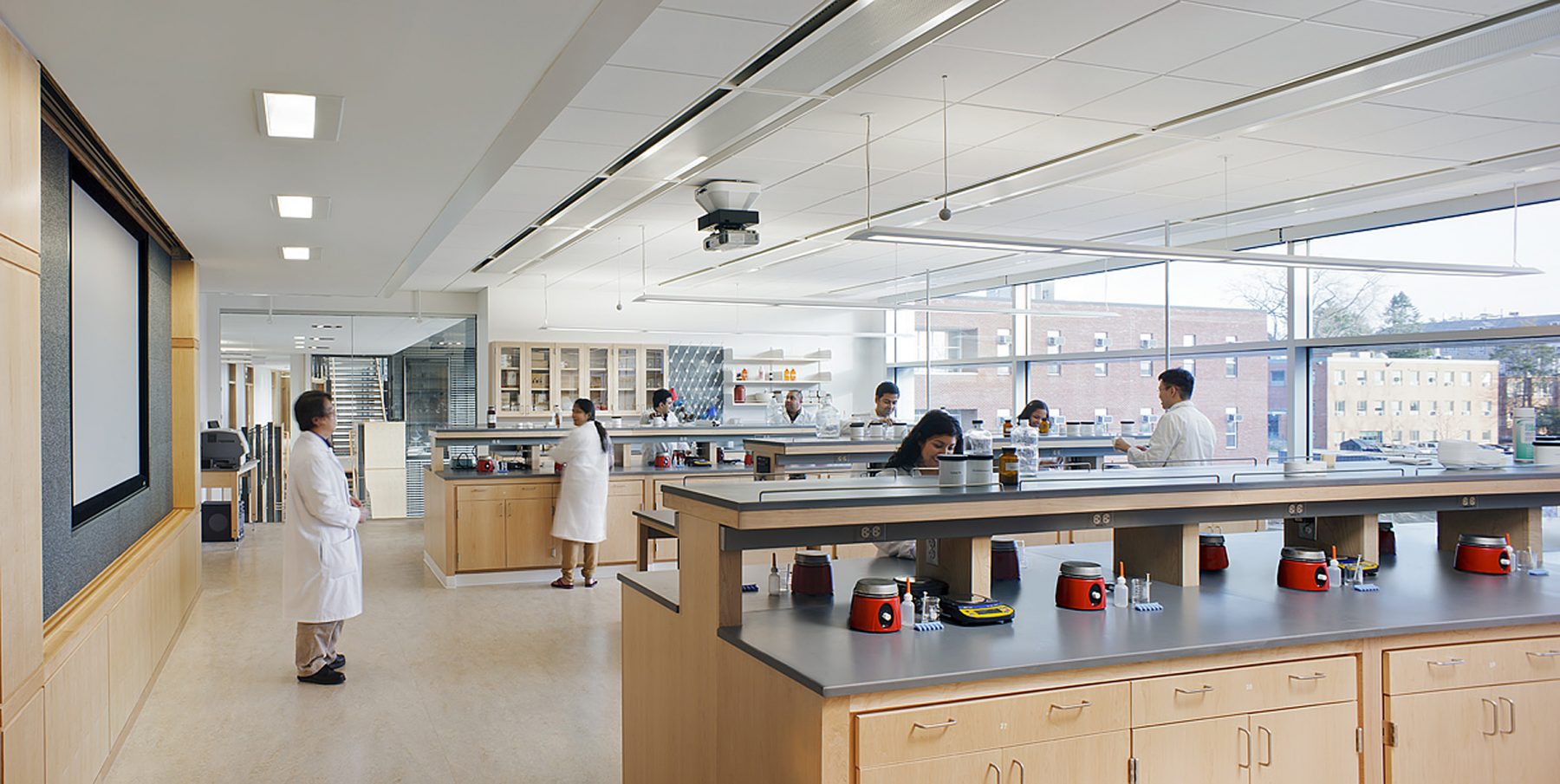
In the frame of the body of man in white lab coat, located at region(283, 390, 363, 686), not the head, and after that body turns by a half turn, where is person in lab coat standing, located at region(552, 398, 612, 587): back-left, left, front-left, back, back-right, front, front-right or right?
back-right

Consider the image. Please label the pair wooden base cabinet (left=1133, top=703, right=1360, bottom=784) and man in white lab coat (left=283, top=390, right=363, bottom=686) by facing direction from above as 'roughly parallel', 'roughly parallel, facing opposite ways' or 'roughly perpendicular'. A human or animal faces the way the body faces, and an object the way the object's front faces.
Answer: roughly perpendicular

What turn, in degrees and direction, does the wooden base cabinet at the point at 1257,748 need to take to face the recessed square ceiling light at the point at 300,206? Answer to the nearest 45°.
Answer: approximately 135° to its right

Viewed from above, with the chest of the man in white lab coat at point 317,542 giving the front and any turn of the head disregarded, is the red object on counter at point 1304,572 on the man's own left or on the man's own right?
on the man's own right

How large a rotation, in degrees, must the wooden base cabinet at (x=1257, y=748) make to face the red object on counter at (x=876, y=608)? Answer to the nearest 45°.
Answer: approximately 90° to its right

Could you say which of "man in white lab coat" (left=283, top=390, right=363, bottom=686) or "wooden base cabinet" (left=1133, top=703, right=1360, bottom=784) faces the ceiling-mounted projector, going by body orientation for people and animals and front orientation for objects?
the man in white lab coat

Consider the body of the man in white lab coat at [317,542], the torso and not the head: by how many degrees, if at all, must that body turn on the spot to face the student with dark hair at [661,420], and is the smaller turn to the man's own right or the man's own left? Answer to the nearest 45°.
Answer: approximately 45° to the man's own left

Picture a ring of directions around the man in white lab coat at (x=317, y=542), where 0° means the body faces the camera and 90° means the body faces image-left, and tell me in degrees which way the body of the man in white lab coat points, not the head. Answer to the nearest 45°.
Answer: approximately 270°

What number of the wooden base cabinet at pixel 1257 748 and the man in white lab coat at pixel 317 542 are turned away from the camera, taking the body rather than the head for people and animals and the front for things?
0

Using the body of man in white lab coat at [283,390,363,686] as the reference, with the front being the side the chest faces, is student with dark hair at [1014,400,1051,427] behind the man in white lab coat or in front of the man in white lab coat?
in front

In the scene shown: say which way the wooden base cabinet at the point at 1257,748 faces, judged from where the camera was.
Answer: facing the viewer and to the right of the viewer

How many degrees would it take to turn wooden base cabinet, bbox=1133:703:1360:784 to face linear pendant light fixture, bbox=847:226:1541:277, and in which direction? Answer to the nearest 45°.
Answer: approximately 135° to its left
